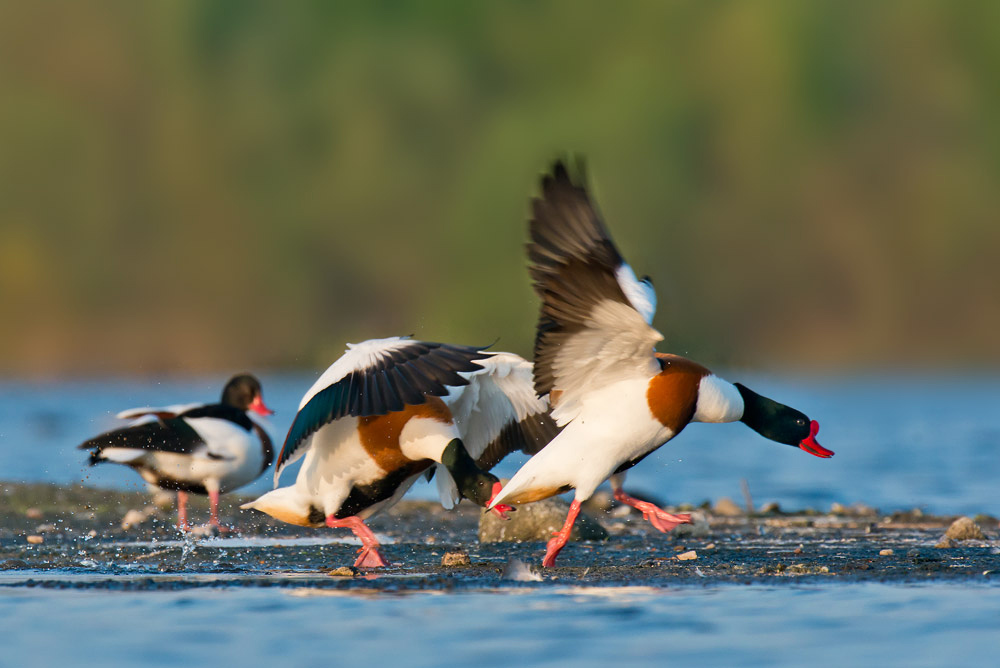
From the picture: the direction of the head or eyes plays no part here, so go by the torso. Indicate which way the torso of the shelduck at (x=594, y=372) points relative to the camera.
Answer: to the viewer's right

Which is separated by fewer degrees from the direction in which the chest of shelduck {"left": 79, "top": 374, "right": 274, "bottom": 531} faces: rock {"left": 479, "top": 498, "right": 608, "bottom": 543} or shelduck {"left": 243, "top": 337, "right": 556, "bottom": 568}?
the rock

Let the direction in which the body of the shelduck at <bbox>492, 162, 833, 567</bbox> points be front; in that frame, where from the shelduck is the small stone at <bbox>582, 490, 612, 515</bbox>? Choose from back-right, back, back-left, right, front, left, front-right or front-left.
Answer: left

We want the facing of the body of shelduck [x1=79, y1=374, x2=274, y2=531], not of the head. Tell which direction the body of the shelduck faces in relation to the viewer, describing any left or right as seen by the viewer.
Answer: facing to the right of the viewer

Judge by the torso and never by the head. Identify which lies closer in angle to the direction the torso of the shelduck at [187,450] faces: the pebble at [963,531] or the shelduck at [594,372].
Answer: the pebble

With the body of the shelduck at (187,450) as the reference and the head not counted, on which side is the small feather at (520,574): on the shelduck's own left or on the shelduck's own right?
on the shelduck's own right

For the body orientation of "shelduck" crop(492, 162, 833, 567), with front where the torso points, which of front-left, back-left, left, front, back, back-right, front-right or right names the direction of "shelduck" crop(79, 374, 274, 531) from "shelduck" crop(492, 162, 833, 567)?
back-left
